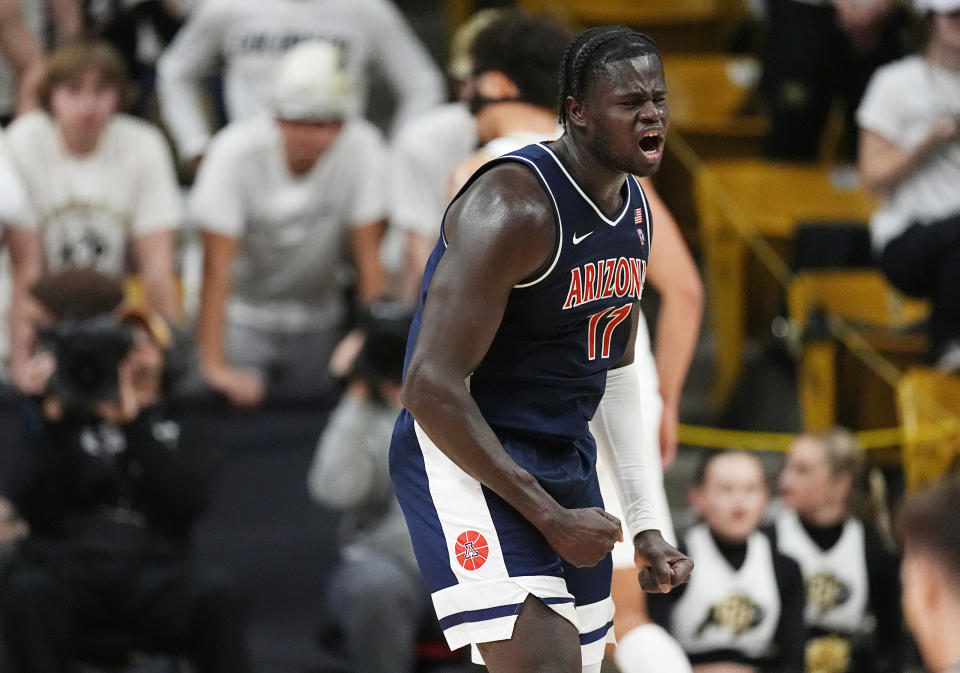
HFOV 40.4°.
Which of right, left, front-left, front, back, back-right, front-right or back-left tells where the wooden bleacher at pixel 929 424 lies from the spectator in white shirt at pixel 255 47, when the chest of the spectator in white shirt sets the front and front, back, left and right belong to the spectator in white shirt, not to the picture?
front-left

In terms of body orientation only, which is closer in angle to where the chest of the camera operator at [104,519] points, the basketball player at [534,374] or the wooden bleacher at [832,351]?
the basketball player

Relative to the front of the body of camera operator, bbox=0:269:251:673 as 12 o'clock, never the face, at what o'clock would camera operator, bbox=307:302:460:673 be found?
camera operator, bbox=307:302:460:673 is roughly at 9 o'clock from camera operator, bbox=0:269:251:673.

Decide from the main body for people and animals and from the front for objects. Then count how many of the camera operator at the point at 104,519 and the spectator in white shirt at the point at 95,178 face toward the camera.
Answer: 2

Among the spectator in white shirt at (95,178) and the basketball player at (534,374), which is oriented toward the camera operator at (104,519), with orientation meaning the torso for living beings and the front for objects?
the spectator in white shirt

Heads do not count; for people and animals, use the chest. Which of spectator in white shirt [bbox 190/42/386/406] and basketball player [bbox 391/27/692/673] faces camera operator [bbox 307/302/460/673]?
the spectator in white shirt

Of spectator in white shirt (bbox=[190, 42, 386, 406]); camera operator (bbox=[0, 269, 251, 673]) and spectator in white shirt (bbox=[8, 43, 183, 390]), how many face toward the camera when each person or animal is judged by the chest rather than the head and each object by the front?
3

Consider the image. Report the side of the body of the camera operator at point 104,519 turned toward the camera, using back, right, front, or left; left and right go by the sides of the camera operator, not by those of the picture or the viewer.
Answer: front

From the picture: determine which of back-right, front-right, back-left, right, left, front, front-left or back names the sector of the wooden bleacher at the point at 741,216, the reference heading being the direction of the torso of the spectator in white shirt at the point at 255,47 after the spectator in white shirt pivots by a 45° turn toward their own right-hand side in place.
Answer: back-left

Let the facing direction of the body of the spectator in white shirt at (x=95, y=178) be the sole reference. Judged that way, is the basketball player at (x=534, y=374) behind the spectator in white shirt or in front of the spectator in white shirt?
in front

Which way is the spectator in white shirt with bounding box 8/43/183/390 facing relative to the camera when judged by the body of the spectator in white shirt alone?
toward the camera

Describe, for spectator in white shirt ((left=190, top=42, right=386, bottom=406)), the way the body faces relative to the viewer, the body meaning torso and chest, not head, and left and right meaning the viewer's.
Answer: facing the viewer

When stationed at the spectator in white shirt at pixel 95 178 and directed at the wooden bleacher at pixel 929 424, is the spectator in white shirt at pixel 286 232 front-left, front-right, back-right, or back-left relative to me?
front-left
